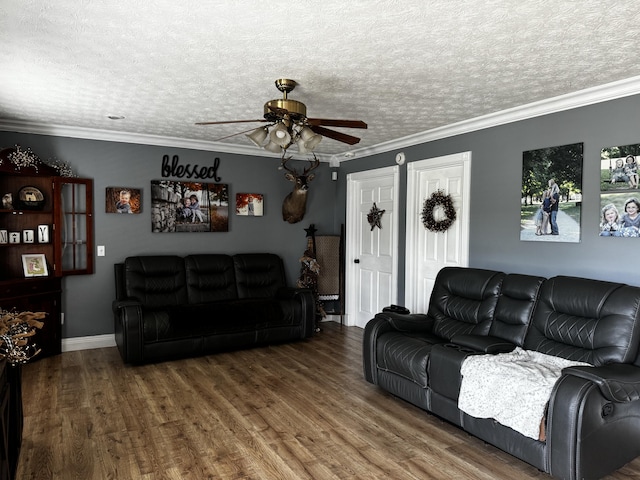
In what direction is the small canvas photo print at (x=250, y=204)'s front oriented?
toward the camera

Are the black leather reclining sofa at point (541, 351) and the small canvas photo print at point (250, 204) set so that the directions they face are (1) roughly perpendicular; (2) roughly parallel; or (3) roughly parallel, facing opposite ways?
roughly perpendicular

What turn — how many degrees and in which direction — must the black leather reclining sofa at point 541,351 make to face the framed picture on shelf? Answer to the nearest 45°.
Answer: approximately 45° to its right

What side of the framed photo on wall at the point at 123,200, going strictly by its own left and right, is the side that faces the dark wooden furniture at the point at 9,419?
front

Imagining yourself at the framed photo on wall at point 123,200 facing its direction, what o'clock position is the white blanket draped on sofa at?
The white blanket draped on sofa is roughly at 11 o'clock from the framed photo on wall.

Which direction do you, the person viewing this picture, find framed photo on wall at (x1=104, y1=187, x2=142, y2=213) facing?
facing the viewer

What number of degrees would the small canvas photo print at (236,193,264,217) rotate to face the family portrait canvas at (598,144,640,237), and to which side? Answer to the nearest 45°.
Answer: approximately 45° to its left

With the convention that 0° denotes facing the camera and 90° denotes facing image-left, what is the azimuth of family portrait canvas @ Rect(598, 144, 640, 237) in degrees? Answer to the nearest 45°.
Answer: approximately 45°

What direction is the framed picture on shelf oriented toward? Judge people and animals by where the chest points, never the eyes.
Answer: toward the camera

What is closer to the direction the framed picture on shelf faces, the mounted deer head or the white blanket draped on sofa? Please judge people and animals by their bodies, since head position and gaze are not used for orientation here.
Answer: the white blanket draped on sofa

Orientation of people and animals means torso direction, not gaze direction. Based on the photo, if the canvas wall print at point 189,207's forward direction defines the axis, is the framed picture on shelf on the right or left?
on its right

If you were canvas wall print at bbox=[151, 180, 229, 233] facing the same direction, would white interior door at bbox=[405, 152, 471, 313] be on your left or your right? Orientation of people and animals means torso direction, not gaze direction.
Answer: on your left

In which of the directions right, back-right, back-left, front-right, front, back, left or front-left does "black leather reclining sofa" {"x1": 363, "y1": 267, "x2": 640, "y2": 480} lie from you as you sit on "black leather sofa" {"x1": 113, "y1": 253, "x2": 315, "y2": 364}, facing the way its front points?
front

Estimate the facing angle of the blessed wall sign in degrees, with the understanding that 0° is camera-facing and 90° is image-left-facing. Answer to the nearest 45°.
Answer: approximately 0°
